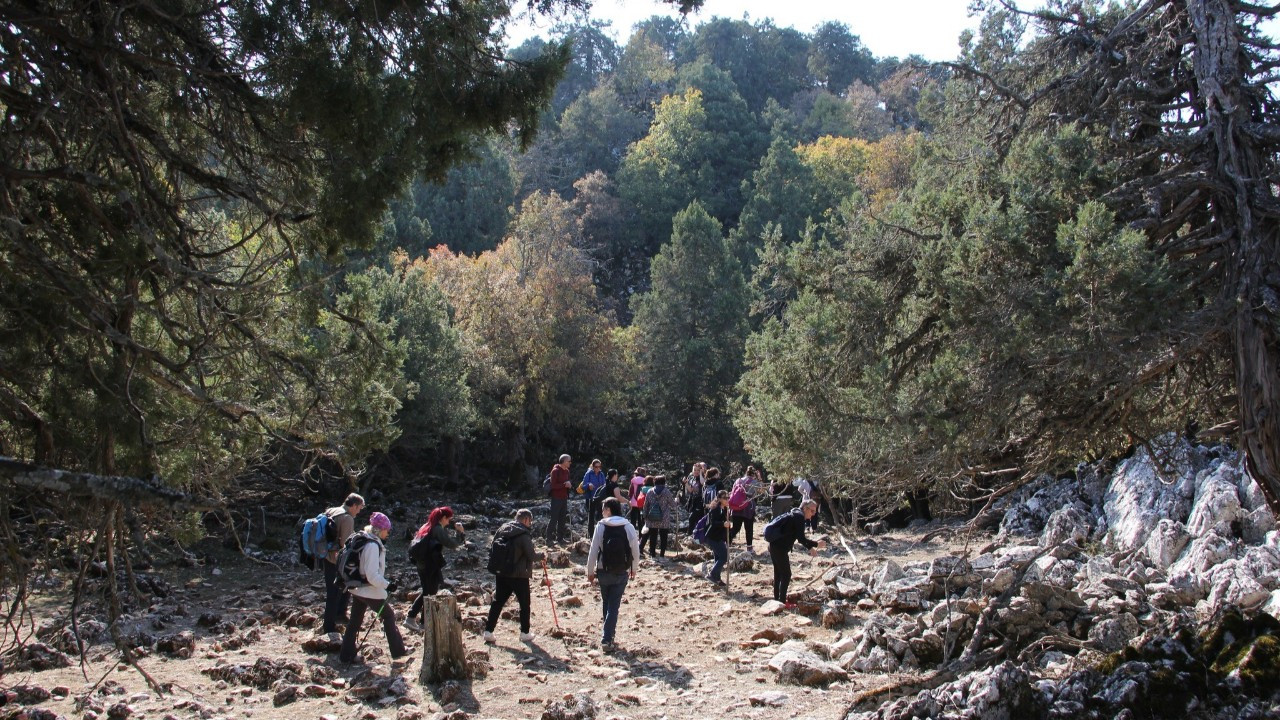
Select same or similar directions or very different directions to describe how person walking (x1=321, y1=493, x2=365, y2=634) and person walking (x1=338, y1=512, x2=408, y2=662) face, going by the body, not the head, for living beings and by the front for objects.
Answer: same or similar directions

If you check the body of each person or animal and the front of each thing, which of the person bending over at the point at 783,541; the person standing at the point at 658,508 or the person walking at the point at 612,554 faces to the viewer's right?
the person bending over at the point at 783,541

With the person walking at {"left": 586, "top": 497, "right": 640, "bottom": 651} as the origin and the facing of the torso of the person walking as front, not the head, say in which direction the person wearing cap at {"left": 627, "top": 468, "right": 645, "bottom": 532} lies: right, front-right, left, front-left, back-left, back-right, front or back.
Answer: front

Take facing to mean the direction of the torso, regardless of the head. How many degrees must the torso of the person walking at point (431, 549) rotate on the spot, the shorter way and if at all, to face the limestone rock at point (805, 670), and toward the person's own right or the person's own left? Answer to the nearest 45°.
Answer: approximately 45° to the person's own right

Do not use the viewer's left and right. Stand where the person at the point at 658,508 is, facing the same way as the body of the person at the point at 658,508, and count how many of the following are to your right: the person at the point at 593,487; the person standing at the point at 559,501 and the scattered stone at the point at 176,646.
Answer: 0

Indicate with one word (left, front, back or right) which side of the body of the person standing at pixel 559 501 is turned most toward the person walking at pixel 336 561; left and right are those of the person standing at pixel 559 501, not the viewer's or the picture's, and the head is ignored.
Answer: right

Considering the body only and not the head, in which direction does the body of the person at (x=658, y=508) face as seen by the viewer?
away from the camera

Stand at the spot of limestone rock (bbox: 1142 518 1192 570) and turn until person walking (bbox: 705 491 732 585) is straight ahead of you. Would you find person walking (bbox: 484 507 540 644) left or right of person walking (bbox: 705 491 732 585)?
left

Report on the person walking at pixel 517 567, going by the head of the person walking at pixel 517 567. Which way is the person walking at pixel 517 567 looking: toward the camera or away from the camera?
away from the camera

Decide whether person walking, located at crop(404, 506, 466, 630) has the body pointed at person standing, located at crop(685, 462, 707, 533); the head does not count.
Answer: no

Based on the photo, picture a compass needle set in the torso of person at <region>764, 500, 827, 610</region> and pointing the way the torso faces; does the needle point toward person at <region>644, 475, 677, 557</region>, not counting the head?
no

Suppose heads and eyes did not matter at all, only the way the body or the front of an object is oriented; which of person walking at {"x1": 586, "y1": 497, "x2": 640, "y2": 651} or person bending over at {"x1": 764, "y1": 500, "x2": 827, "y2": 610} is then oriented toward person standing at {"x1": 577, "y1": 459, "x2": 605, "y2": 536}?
person walking at {"x1": 586, "y1": 497, "x2": 640, "y2": 651}

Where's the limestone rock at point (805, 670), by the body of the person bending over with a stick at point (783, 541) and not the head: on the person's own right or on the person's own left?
on the person's own right
